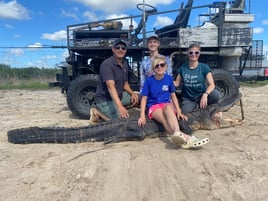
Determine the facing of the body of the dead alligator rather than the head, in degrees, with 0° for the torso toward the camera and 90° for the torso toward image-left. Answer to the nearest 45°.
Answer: approximately 270°

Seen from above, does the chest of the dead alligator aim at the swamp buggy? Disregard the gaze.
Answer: no
